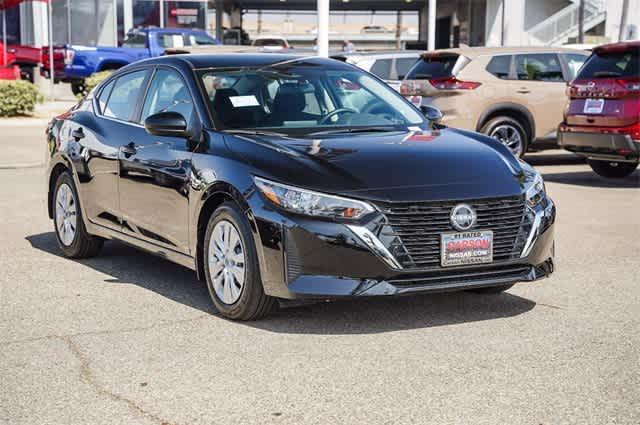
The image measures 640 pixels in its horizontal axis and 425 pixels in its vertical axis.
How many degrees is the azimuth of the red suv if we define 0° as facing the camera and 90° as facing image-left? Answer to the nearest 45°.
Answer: approximately 225°

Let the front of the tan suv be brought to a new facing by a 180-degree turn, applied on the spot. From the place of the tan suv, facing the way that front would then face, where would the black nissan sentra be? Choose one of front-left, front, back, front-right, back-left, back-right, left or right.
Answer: front-left

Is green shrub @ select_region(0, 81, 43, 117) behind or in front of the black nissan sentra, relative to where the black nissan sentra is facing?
behind

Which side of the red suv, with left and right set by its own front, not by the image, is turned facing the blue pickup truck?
left

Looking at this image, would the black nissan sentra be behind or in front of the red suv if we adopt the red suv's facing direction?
behind

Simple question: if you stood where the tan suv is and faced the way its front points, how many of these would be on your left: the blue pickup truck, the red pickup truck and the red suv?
2

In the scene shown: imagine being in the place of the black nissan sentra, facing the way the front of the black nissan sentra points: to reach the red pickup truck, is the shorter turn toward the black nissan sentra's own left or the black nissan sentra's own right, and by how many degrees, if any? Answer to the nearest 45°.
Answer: approximately 135° to the black nissan sentra's own left

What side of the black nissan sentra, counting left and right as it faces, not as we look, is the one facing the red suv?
left

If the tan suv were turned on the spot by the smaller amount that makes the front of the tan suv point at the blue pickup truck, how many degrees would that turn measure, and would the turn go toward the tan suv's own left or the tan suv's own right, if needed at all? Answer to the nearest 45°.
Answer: approximately 90° to the tan suv's own left

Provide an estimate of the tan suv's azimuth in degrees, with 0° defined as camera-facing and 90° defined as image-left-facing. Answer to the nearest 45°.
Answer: approximately 225°

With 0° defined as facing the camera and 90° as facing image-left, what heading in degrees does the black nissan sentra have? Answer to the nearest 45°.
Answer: approximately 315°
